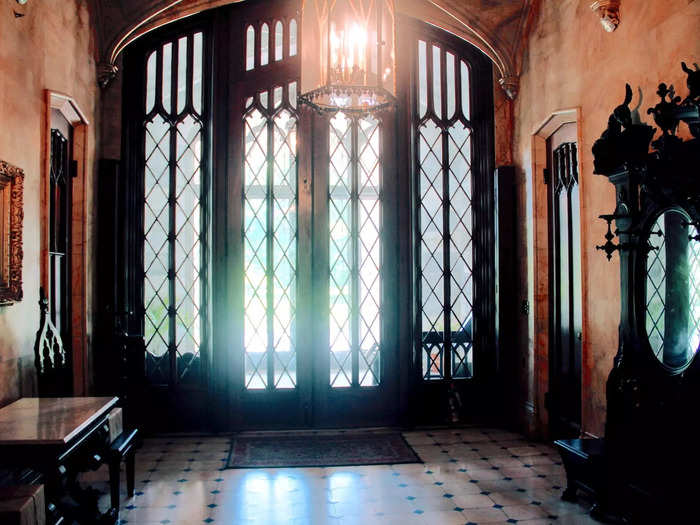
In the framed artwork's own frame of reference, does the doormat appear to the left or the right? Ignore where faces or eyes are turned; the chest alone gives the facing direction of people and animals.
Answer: on its left

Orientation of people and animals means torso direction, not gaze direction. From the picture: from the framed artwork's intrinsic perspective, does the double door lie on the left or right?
on its left

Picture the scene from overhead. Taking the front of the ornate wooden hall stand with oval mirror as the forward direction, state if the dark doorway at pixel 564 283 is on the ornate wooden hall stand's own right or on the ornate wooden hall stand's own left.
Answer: on the ornate wooden hall stand's own right

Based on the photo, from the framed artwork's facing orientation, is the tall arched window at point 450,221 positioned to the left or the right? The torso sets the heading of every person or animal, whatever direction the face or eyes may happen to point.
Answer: on its left

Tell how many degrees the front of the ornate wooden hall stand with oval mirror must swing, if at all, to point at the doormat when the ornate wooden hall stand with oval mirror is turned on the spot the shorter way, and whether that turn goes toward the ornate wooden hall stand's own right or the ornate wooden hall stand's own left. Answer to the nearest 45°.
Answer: approximately 45° to the ornate wooden hall stand's own right

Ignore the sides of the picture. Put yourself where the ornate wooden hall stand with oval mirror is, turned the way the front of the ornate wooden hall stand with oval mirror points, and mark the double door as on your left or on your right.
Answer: on your right

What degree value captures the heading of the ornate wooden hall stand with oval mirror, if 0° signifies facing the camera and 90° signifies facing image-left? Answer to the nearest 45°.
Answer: approximately 45°

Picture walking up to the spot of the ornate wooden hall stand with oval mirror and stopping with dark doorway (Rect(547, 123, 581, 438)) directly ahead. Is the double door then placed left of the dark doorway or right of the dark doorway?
left

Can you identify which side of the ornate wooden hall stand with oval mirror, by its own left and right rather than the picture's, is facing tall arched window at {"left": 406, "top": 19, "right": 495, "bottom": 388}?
right
